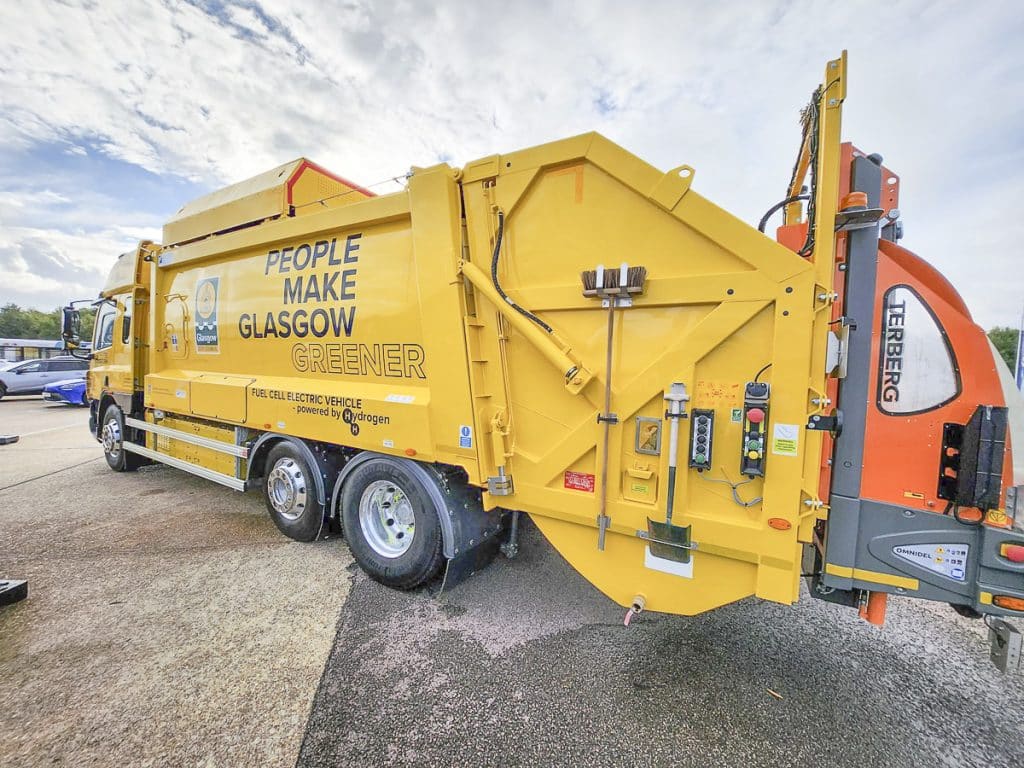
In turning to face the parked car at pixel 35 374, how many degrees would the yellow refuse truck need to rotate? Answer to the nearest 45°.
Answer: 0° — it already faces it

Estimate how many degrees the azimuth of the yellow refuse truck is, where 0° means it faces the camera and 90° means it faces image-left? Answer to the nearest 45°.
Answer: approximately 135°

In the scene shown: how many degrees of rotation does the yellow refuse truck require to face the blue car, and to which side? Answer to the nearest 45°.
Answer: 0° — it already faces it

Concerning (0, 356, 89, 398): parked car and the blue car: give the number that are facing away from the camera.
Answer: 0

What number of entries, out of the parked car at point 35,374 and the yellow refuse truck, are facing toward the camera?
0

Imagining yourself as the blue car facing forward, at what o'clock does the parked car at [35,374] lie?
The parked car is roughly at 4 o'clock from the blue car.

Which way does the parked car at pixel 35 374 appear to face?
to the viewer's left

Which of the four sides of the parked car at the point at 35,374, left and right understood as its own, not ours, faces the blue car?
left

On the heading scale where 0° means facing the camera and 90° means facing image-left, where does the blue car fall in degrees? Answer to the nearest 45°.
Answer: approximately 45°
